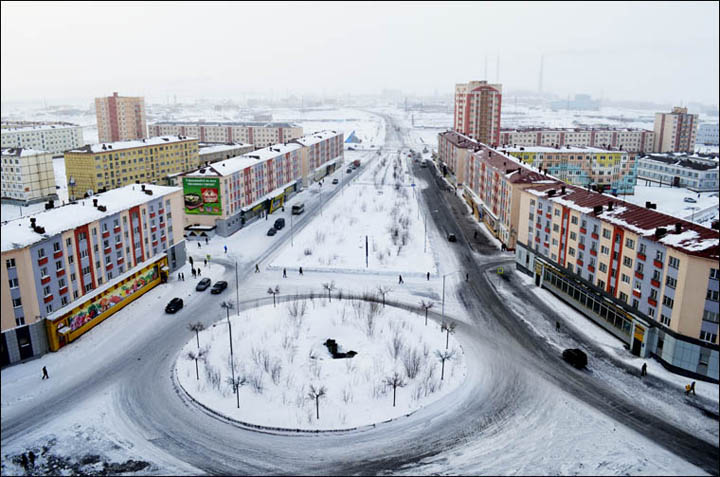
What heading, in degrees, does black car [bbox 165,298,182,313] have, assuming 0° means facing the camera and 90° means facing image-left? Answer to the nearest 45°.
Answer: approximately 45°

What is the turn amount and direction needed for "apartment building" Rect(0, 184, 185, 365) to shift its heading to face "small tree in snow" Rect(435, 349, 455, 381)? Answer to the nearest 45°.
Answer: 0° — it already faces it

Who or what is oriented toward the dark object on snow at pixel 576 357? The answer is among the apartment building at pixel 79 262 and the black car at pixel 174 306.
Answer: the apartment building

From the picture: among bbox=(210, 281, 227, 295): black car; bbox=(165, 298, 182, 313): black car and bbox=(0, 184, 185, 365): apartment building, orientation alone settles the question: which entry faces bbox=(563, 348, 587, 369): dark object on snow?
the apartment building

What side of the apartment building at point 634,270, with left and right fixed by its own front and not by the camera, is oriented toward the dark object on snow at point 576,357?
front

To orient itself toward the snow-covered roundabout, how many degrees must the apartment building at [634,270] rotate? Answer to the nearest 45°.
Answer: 0° — it already faces it

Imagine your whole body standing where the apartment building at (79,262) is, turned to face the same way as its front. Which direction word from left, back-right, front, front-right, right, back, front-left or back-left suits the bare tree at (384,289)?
front-left

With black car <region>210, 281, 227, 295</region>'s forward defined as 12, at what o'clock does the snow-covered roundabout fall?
The snow-covered roundabout is roughly at 10 o'clock from the black car.

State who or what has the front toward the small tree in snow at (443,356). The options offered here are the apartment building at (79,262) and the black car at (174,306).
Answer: the apartment building

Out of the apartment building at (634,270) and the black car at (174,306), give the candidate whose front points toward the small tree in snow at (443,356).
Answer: the apartment building

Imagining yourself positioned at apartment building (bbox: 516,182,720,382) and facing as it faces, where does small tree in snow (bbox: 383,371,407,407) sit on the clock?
The small tree in snow is roughly at 12 o'clock from the apartment building.

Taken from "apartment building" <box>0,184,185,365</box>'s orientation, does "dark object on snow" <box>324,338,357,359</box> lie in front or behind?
in front

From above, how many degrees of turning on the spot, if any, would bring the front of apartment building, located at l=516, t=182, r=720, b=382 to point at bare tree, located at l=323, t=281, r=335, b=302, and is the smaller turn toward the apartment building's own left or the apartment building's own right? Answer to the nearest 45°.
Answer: approximately 45° to the apartment building's own right

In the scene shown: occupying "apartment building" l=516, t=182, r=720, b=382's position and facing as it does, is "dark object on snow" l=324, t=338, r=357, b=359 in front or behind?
in front

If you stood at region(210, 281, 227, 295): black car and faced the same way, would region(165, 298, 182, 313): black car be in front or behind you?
in front

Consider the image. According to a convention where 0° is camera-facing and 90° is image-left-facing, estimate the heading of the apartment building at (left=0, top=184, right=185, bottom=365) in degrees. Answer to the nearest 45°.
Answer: approximately 315°
